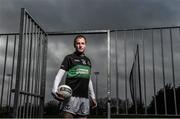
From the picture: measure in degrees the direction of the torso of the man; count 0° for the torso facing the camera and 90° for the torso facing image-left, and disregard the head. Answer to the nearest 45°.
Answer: approximately 315°
